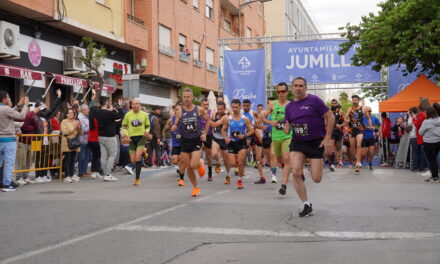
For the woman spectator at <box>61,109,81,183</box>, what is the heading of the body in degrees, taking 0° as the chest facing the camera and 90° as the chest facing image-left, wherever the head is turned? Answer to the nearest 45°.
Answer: approximately 315°

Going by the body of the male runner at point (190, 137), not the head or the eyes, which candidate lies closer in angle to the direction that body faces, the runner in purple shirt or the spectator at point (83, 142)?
the runner in purple shirt

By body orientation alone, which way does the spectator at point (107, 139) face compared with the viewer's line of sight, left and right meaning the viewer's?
facing away from the viewer and to the right of the viewer

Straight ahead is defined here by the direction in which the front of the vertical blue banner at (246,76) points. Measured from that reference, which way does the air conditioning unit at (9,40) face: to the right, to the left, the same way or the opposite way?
to the left

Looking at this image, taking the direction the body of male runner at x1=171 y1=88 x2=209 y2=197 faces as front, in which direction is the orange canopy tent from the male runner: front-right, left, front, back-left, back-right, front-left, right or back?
back-left

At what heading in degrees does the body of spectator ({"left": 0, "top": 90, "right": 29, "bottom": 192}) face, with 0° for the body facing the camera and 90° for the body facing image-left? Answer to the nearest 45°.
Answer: approximately 225°

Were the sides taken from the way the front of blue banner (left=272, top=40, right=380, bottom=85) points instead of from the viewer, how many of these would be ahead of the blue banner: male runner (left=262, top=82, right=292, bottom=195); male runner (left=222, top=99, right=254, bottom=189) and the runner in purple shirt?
3

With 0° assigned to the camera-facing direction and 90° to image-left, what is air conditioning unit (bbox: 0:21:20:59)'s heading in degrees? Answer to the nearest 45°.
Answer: approximately 315°

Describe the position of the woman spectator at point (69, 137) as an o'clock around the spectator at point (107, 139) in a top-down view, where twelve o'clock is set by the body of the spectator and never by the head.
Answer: The woman spectator is roughly at 8 o'clock from the spectator.

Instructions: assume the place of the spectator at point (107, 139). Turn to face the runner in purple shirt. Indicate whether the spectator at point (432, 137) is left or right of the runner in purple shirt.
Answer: left
